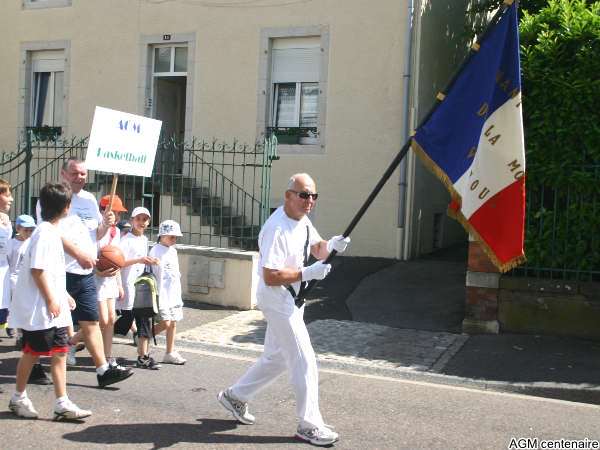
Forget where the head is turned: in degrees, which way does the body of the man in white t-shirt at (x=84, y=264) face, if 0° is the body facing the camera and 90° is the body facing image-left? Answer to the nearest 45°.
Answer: approximately 315°

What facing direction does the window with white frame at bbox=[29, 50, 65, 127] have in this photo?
toward the camera

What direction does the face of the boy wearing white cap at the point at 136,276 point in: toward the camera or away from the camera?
toward the camera

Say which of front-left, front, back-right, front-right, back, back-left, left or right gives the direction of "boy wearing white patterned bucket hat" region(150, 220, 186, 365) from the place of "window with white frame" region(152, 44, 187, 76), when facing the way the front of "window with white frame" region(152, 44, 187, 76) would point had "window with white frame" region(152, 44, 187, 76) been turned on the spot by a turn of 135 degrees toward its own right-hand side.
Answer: back-left

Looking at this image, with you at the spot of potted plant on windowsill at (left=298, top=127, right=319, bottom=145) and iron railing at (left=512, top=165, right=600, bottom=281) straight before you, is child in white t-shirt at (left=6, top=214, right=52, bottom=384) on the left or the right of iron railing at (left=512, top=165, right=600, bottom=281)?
right

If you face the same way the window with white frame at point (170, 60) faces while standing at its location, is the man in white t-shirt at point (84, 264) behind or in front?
in front

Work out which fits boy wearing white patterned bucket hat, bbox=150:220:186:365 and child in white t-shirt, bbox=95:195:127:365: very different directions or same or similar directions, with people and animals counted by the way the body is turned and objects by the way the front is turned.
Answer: same or similar directions

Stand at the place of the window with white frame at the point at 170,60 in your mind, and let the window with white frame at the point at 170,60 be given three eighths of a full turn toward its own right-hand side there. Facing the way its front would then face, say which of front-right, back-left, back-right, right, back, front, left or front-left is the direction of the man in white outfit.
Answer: back-left

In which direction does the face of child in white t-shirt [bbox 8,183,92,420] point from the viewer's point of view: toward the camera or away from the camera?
away from the camera

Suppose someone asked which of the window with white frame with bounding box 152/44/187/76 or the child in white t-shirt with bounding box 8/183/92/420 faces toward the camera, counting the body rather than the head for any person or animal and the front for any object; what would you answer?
the window with white frame

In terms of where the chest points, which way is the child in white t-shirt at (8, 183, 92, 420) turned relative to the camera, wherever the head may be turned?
to the viewer's right

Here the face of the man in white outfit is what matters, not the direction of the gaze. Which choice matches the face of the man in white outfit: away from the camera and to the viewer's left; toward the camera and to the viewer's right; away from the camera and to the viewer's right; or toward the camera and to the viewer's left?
toward the camera and to the viewer's right

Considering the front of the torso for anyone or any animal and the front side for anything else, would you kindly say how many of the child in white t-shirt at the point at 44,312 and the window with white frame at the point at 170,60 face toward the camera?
1

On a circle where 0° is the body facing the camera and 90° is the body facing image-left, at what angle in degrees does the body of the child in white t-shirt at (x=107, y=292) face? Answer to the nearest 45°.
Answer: approximately 315°

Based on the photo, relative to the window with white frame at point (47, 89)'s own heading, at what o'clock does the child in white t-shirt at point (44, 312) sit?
The child in white t-shirt is roughly at 12 o'clock from the window with white frame.

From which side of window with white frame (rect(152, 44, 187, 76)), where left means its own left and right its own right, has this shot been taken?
front

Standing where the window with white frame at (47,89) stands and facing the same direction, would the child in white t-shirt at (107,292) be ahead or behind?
ahead

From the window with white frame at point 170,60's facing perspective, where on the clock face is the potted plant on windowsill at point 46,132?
The potted plant on windowsill is roughly at 4 o'clock from the window with white frame.
